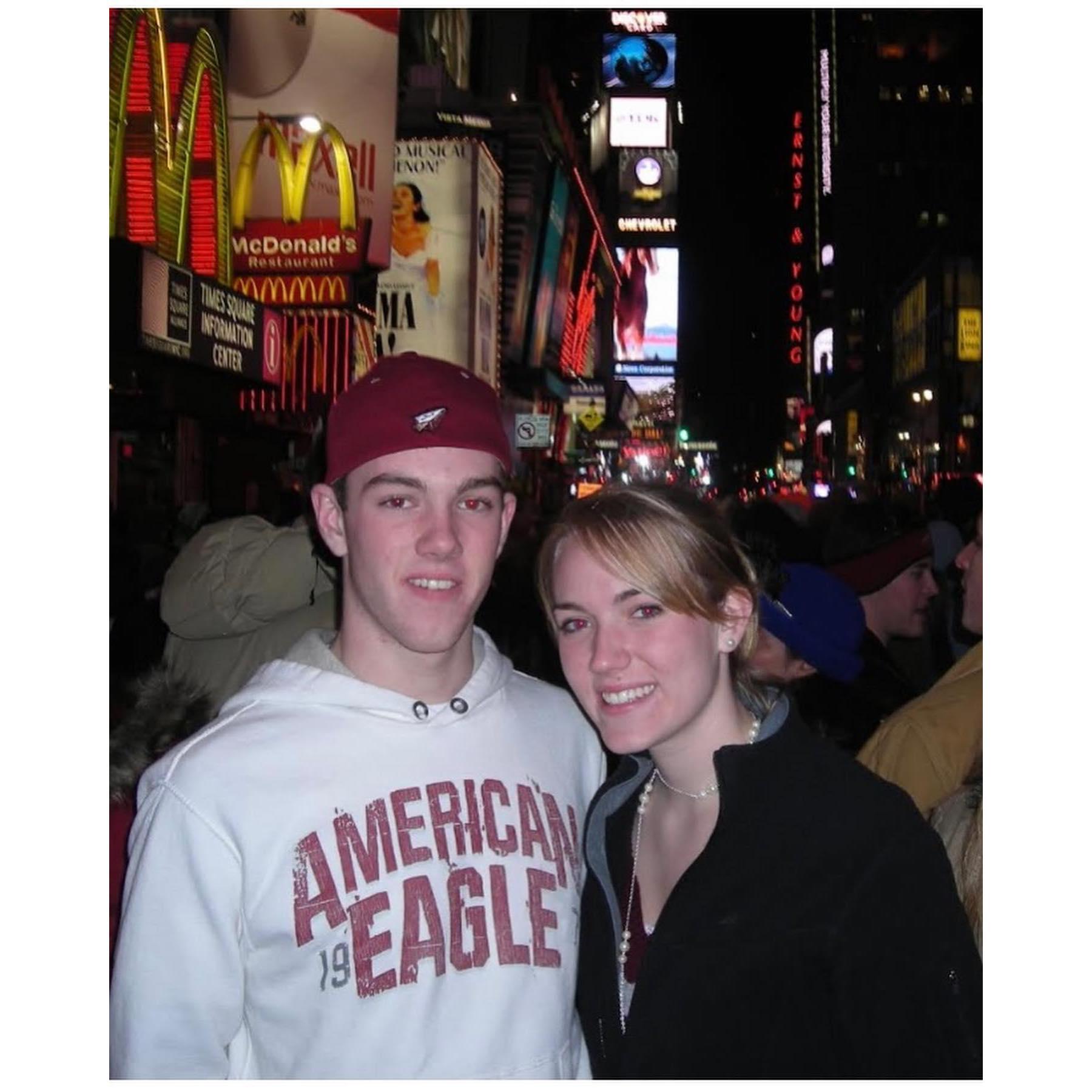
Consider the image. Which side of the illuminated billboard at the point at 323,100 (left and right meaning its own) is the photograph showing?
front

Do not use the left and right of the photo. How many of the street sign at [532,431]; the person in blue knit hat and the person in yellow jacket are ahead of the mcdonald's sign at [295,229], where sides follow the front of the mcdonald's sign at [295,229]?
2

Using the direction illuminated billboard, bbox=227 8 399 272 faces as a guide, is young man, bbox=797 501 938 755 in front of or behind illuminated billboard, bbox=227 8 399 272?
in front

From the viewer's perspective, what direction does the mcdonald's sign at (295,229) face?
toward the camera

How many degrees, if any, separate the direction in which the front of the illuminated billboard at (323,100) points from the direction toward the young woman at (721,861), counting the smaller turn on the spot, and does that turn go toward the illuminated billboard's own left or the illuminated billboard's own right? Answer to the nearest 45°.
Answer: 0° — it already faces them

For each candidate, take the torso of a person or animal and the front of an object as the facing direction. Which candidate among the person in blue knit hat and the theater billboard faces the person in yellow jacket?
the theater billboard

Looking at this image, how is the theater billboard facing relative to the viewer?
toward the camera

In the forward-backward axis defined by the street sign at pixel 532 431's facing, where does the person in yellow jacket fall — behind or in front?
in front

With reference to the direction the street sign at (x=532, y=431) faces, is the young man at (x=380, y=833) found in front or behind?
in front

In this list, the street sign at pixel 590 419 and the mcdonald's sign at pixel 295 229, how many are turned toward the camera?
2
